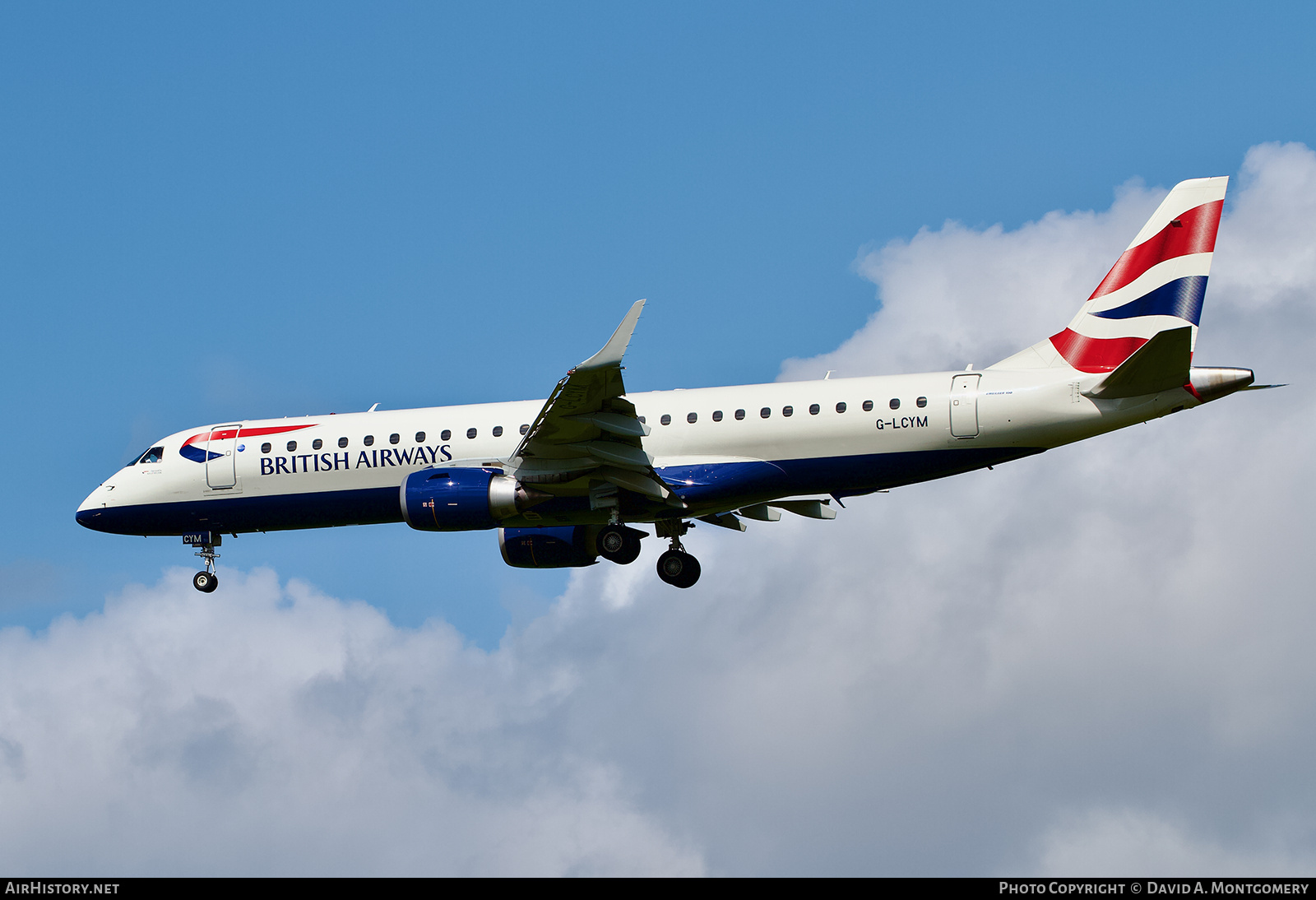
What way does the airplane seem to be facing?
to the viewer's left
